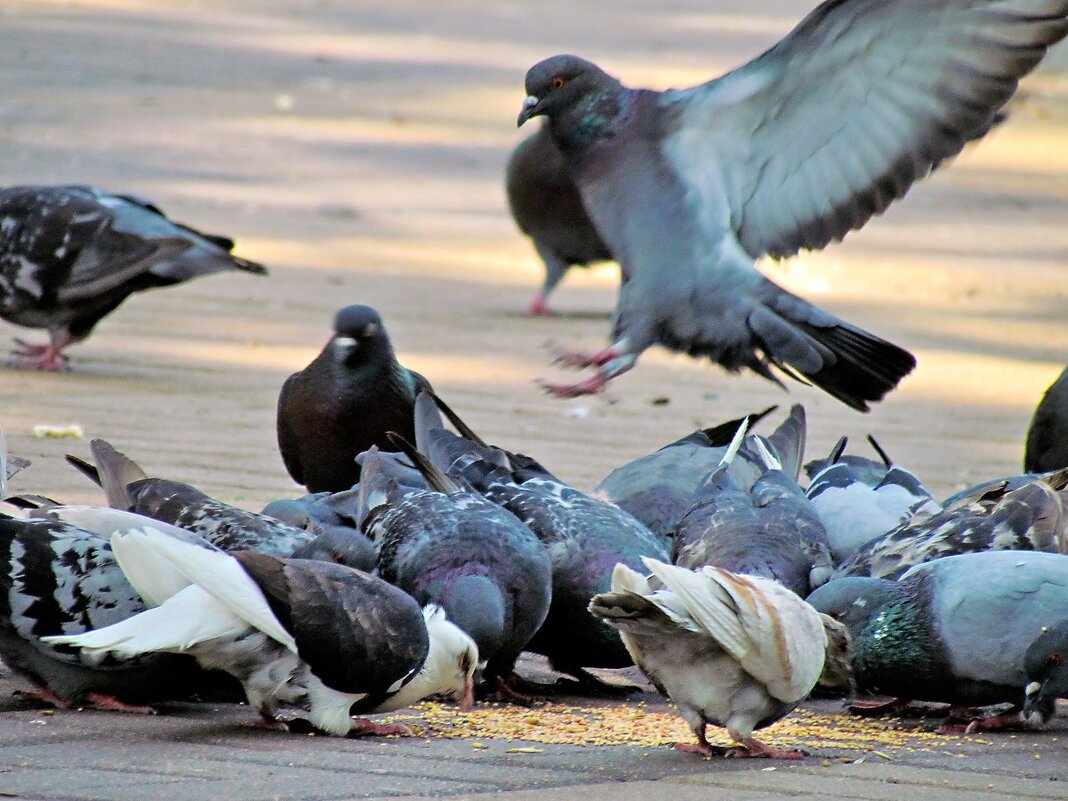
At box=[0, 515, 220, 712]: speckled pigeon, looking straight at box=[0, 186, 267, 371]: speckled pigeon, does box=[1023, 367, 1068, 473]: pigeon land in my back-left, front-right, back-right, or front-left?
front-right

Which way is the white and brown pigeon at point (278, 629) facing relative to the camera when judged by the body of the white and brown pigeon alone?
to the viewer's right

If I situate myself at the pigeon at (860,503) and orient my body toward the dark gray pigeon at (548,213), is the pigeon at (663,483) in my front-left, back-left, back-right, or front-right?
front-left

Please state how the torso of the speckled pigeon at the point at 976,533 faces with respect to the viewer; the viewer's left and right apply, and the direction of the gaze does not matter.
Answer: facing to the left of the viewer

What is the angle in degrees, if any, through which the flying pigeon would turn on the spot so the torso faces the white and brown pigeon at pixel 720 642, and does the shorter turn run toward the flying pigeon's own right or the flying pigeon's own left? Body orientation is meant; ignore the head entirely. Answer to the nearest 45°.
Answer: approximately 90° to the flying pigeon's own left

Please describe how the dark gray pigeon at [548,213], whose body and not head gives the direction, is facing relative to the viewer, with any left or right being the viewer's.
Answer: facing to the left of the viewer

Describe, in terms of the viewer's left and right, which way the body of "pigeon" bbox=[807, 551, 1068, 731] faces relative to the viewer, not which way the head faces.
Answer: facing to the left of the viewer

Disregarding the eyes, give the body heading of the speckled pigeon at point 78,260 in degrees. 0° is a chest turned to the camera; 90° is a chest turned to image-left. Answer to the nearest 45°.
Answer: approximately 90°

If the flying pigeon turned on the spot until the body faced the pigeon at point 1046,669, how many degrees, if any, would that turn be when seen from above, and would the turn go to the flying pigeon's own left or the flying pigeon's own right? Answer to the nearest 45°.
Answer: approximately 135° to the flying pigeon's own left

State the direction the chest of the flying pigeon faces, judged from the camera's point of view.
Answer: to the viewer's left

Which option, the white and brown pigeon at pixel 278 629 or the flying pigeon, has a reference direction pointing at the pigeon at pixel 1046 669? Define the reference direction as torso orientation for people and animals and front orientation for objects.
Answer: the white and brown pigeon

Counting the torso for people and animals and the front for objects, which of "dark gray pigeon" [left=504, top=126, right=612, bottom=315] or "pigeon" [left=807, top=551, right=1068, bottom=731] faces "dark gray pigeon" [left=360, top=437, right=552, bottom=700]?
the pigeon

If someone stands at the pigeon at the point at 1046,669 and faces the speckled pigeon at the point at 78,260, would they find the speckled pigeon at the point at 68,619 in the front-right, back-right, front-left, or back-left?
front-left

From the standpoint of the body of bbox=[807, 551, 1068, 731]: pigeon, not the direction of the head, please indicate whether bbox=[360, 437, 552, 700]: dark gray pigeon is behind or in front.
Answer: in front

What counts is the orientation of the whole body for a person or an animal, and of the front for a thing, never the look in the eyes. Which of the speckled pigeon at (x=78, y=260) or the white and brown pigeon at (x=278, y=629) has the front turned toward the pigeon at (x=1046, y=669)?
the white and brown pigeon

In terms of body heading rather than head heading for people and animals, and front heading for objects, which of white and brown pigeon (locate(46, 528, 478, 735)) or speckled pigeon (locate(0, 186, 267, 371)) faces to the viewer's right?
the white and brown pigeon

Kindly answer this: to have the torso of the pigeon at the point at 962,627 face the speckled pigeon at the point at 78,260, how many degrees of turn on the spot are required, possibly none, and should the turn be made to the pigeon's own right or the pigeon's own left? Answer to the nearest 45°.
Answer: approximately 45° to the pigeon's own right

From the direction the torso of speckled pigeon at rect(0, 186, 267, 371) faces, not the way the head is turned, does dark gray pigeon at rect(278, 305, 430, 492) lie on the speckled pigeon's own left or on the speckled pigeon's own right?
on the speckled pigeon's own left
